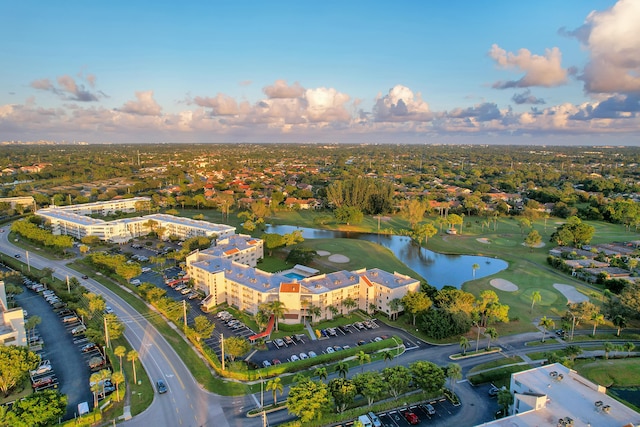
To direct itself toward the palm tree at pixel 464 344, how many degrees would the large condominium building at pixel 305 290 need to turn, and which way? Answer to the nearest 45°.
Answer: approximately 45° to its left

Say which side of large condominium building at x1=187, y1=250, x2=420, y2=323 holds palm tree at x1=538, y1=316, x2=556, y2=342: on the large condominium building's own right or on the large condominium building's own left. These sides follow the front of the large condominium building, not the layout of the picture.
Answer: on the large condominium building's own left

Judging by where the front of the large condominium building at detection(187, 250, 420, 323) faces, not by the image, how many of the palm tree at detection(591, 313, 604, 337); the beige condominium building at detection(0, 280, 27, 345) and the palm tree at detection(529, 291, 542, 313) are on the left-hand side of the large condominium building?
2

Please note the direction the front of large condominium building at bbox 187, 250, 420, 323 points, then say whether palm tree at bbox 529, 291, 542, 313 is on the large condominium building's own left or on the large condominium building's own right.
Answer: on the large condominium building's own left

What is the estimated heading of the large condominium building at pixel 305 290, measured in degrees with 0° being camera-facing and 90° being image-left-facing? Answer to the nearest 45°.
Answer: approximately 0°

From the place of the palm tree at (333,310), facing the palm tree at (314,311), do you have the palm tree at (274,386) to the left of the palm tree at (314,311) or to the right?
left

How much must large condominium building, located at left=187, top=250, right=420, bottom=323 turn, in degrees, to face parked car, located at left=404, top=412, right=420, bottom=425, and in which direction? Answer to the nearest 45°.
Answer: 0° — it already faces it

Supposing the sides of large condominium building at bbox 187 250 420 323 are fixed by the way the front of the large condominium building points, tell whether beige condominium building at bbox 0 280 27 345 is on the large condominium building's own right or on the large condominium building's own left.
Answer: on the large condominium building's own right

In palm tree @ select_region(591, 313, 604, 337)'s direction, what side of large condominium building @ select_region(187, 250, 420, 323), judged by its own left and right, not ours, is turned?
left
